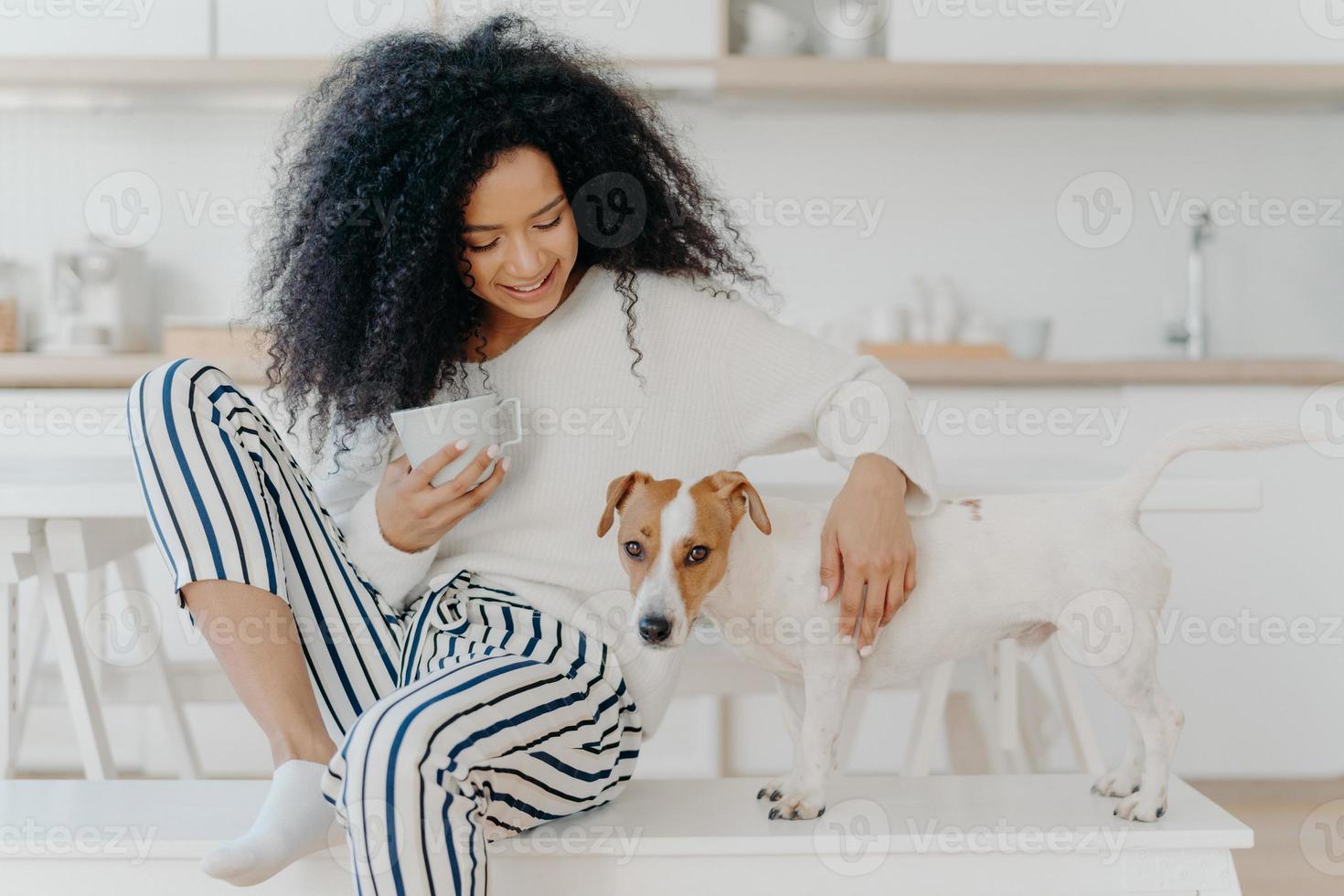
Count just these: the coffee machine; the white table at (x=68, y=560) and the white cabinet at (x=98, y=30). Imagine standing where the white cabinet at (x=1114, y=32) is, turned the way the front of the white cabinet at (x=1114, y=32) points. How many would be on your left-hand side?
0

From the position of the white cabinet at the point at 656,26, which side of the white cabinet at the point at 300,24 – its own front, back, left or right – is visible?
left

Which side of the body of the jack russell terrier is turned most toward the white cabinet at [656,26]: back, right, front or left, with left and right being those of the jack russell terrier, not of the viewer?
right

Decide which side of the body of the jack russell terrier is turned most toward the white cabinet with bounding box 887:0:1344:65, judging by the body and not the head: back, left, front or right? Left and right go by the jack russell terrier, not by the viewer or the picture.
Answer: right

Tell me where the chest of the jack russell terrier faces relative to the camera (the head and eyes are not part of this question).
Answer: to the viewer's left

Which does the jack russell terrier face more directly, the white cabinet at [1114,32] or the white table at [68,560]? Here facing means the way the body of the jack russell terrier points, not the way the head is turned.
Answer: the white table

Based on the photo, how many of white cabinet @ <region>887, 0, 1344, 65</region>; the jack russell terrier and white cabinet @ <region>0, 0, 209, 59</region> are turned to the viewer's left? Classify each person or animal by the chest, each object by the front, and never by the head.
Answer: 1

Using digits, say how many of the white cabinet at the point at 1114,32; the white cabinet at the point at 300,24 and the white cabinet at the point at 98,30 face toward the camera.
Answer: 3

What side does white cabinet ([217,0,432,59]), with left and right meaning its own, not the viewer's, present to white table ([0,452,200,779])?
front

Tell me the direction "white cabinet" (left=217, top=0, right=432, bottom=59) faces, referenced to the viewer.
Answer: facing the viewer

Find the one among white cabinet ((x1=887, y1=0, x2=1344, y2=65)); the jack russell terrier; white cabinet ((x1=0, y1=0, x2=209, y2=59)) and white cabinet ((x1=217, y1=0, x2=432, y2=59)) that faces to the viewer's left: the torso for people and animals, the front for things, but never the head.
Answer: the jack russell terrier

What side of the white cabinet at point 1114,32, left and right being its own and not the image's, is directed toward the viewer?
front

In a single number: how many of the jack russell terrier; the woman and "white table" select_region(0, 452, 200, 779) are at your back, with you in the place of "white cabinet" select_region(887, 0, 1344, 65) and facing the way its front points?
0
